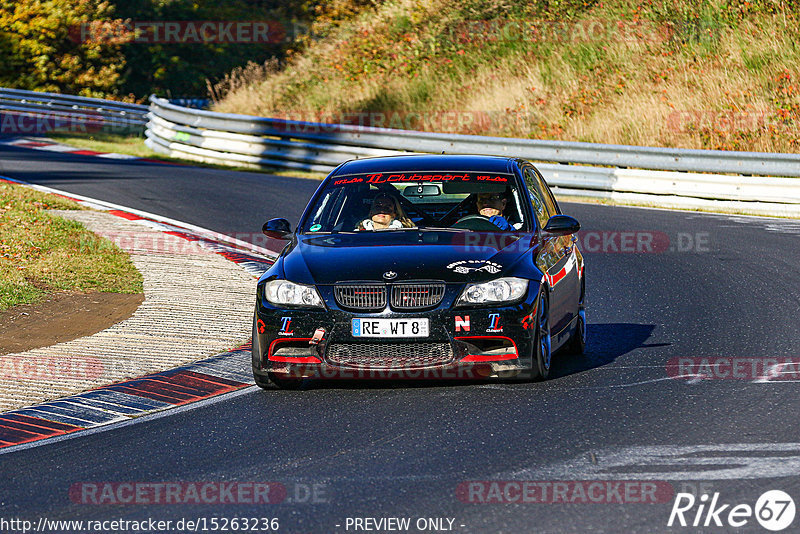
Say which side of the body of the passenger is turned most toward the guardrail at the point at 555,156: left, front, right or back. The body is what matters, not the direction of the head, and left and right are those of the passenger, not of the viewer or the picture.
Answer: back

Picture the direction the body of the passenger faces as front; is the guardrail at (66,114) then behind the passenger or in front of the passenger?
behind

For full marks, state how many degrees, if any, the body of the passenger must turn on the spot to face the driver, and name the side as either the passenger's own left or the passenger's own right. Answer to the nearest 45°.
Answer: approximately 90° to the passenger's own left

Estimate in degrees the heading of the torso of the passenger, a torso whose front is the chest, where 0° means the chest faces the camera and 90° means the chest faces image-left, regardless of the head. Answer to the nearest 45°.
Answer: approximately 0°

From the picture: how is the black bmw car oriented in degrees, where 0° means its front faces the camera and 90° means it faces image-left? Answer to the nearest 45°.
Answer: approximately 0°

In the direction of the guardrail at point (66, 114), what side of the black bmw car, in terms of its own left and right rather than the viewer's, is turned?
back

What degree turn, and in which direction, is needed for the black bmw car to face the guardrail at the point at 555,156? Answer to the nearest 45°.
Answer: approximately 180°
